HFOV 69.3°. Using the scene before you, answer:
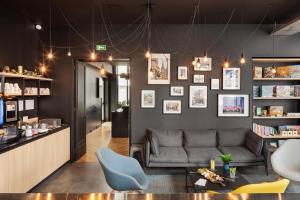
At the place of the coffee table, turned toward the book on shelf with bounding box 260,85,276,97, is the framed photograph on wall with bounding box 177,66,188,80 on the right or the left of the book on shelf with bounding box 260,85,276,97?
left

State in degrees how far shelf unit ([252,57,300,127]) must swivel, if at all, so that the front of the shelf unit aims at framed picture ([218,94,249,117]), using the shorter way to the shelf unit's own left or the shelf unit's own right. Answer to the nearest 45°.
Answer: approximately 45° to the shelf unit's own right

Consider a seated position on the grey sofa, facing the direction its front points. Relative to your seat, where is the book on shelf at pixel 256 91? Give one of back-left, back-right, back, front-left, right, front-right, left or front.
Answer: back-left

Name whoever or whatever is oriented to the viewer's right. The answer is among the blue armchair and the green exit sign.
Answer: the blue armchair

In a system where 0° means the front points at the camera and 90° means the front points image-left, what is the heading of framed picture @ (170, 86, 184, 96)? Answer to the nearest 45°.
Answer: approximately 0°

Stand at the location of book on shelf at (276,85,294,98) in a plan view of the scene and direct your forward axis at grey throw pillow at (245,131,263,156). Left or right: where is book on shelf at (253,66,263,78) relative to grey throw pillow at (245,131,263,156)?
right

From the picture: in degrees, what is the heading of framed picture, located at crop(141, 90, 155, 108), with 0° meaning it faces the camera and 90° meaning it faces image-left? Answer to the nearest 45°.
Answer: approximately 0°
